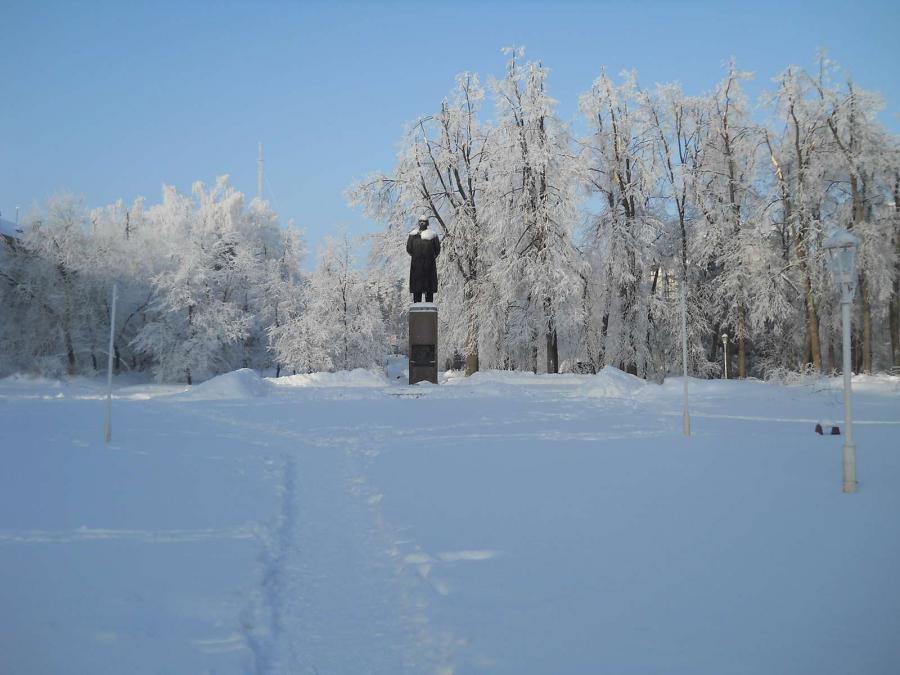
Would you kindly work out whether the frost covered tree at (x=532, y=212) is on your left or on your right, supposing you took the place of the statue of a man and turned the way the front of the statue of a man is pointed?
on your left

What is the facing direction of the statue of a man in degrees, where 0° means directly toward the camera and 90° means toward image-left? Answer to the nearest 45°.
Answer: approximately 0°

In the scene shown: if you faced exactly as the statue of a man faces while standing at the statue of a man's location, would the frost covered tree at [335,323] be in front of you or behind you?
behind

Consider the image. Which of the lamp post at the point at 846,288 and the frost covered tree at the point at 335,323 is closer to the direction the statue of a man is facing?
the lamp post

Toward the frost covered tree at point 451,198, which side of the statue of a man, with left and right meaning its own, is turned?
back
